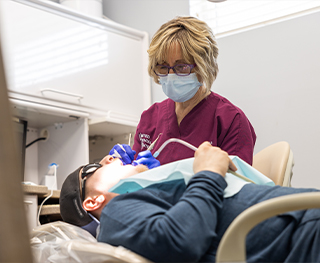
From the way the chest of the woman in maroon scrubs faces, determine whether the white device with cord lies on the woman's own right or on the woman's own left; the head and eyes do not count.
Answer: on the woman's own right

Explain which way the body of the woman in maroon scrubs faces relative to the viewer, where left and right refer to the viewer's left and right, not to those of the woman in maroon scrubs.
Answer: facing the viewer and to the left of the viewer

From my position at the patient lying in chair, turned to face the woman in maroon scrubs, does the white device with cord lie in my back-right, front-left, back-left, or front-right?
front-left
